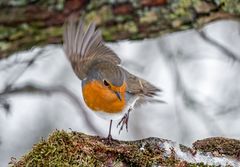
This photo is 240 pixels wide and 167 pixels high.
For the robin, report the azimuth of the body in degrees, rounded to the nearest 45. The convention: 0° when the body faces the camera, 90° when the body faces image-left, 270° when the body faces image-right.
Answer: approximately 45°
